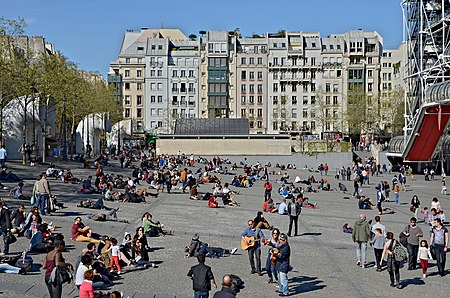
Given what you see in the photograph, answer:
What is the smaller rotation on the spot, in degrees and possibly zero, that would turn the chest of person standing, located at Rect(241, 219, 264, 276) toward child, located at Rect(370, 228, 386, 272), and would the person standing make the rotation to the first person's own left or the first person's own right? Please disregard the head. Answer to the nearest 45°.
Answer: approximately 90° to the first person's own left

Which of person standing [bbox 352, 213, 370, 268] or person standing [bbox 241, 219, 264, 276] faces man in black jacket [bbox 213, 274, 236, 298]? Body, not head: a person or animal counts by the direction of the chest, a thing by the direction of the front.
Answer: person standing [bbox 241, 219, 264, 276]

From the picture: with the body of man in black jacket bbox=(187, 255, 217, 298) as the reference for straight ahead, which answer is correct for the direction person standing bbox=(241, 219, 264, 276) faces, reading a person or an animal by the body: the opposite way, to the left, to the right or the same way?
the opposite way

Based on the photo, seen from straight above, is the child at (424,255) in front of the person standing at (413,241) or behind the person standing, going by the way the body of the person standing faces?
in front

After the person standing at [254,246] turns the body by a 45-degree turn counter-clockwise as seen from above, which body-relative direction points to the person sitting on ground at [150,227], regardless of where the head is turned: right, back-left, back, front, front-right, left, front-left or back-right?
back

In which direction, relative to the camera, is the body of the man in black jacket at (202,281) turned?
away from the camera
